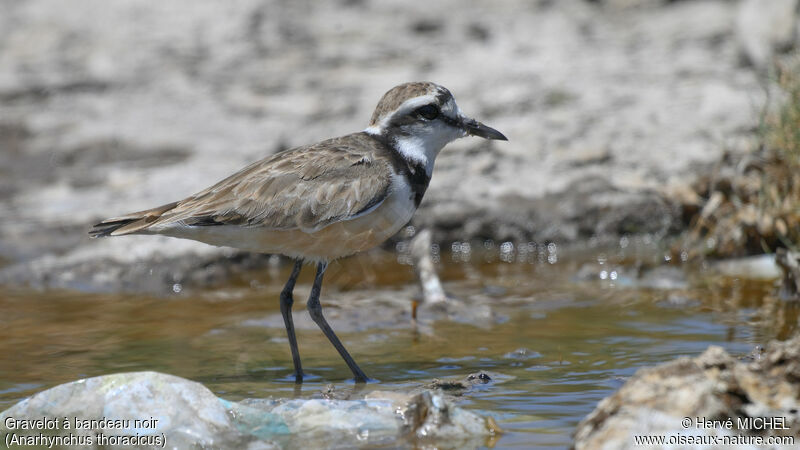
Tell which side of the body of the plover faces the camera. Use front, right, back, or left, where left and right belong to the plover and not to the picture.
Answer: right
